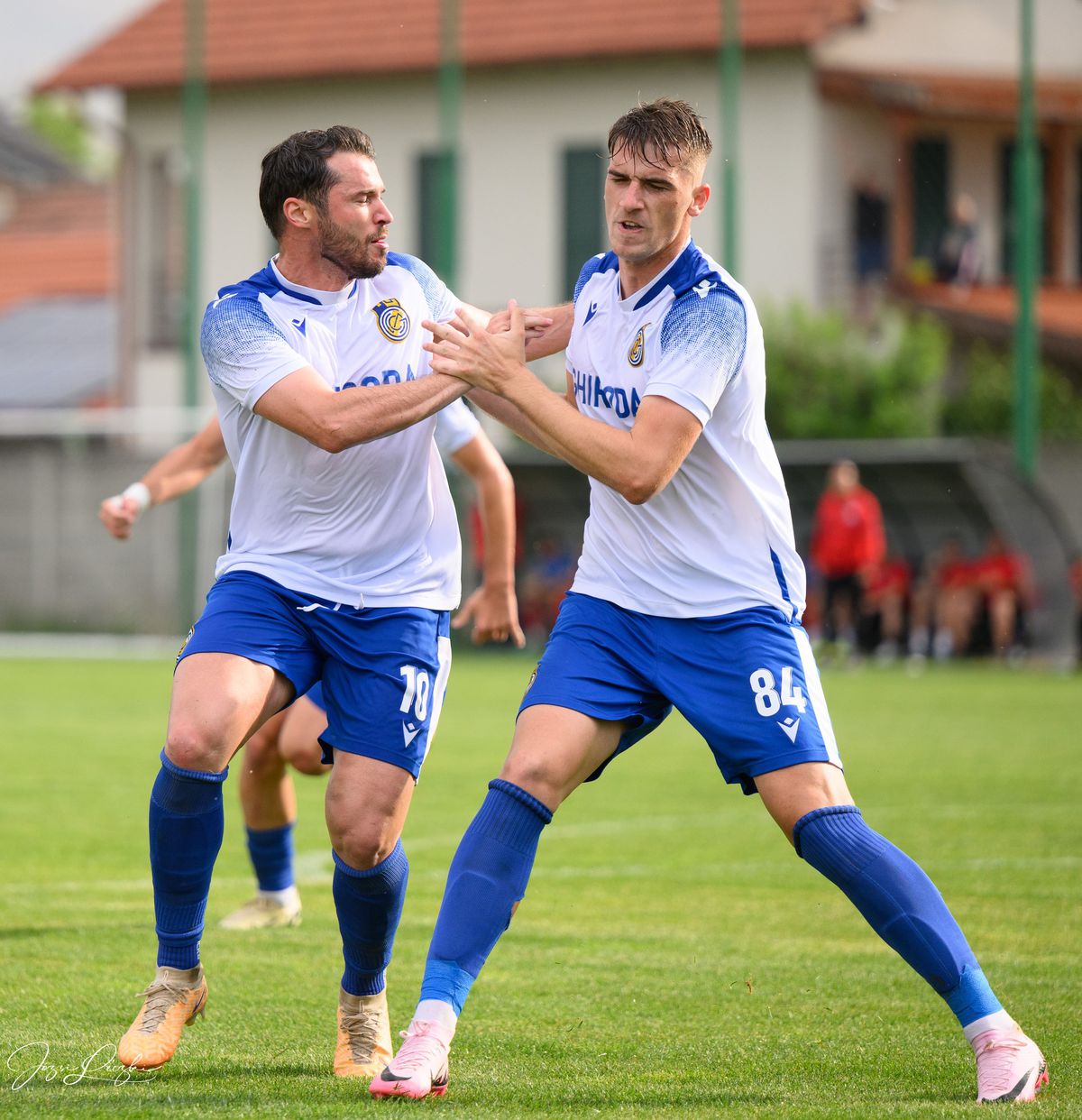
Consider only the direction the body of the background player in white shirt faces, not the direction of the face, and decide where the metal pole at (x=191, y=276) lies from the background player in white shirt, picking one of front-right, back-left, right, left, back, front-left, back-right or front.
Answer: back-right

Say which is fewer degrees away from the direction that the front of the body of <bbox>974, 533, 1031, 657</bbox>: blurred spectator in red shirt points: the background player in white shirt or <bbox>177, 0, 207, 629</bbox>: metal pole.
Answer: the background player in white shirt

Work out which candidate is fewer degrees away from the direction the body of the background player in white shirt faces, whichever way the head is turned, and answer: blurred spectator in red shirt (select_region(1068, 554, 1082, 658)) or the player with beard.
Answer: the player with beard

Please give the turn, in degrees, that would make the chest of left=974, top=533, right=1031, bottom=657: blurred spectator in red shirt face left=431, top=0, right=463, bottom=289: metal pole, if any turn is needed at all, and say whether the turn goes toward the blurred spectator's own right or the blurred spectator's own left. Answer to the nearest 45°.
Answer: approximately 135° to the blurred spectator's own right

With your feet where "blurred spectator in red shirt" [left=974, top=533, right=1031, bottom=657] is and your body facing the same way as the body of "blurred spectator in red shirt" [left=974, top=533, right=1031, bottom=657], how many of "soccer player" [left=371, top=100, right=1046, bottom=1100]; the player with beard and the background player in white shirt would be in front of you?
3

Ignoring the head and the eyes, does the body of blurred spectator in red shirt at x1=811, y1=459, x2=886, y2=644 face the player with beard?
yes

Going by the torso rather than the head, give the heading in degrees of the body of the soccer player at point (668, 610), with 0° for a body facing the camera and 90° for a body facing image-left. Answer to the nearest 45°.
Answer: approximately 45°

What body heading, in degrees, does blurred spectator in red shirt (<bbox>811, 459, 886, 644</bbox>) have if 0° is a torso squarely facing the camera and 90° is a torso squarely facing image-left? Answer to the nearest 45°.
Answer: approximately 0°

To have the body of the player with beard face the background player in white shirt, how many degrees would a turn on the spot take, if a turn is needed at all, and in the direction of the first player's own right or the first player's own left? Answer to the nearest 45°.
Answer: approximately 180°

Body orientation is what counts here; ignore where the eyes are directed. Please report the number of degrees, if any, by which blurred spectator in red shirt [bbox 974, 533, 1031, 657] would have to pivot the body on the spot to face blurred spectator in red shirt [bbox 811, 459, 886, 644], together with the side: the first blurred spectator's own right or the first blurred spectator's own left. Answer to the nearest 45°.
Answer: approximately 45° to the first blurred spectator's own right
